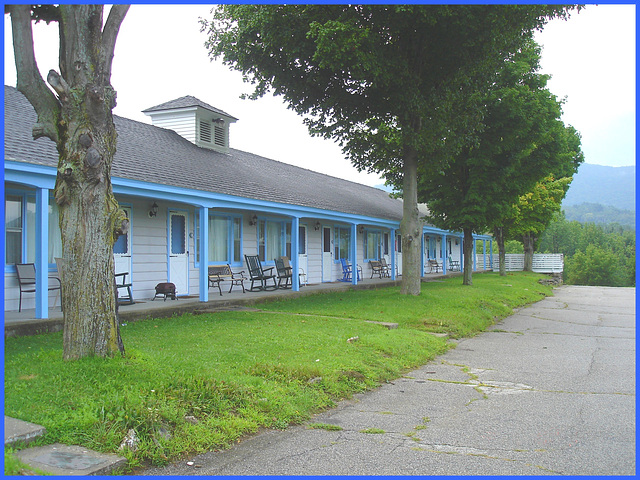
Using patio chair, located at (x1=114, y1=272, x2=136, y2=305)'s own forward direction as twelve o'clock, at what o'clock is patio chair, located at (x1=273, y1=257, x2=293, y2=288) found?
patio chair, located at (x1=273, y1=257, x2=293, y2=288) is roughly at 9 o'clock from patio chair, located at (x1=114, y1=272, x2=136, y2=305).

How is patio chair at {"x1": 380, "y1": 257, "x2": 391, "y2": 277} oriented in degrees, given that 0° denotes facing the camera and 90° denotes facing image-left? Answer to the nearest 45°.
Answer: approximately 315°

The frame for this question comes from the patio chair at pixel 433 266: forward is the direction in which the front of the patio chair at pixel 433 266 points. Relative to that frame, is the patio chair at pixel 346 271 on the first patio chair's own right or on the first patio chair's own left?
on the first patio chair's own right

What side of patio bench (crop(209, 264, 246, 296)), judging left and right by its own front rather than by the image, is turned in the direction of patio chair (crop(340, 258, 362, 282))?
left

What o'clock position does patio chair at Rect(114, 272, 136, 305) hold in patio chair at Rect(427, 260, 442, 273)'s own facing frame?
patio chair at Rect(114, 272, 136, 305) is roughly at 2 o'clock from patio chair at Rect(427, 260, 442, 273).

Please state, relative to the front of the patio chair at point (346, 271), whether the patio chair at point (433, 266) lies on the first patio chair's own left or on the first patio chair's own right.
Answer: on the first patio chair's own left

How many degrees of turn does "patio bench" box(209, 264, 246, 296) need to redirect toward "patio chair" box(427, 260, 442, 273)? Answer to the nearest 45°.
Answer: approximately 90° to its left

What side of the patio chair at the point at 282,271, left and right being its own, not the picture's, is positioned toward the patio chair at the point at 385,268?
left
